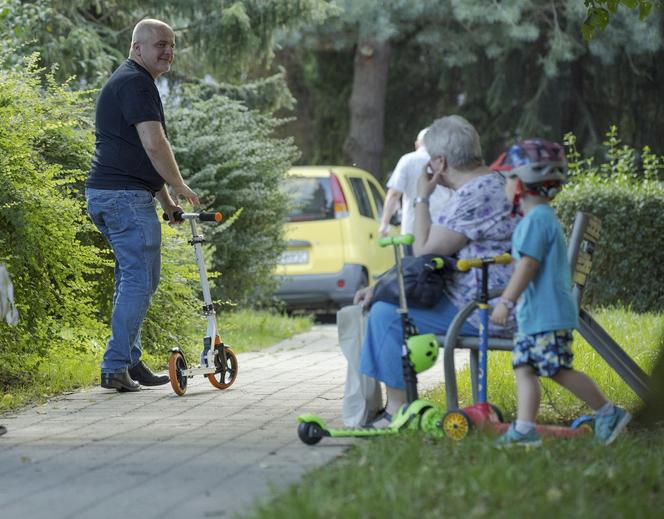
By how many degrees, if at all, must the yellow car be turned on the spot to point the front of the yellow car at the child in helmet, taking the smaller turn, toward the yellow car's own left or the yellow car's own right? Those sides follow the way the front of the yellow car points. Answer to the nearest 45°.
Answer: approximately 135° to the yellow car's own right

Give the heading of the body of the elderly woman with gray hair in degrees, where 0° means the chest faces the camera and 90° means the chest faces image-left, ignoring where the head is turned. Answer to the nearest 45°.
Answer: approximately 90°

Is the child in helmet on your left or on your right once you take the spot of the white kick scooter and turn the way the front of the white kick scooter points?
on your right

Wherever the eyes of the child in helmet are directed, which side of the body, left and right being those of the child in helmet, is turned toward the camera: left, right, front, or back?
left

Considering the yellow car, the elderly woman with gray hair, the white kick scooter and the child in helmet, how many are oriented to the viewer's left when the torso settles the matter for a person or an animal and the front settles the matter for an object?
2

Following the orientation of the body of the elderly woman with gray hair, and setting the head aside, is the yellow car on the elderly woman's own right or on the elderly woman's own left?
on the elderly woman's own right

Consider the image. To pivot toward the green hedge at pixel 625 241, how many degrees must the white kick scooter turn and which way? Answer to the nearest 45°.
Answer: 0° — it already faces it

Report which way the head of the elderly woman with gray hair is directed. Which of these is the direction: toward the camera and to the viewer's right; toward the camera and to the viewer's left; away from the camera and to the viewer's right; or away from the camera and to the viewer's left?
away from the camera and to the viewer's left

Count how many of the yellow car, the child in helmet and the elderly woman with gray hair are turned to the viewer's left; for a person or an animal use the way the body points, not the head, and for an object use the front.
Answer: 2

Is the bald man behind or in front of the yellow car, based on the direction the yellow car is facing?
behind
